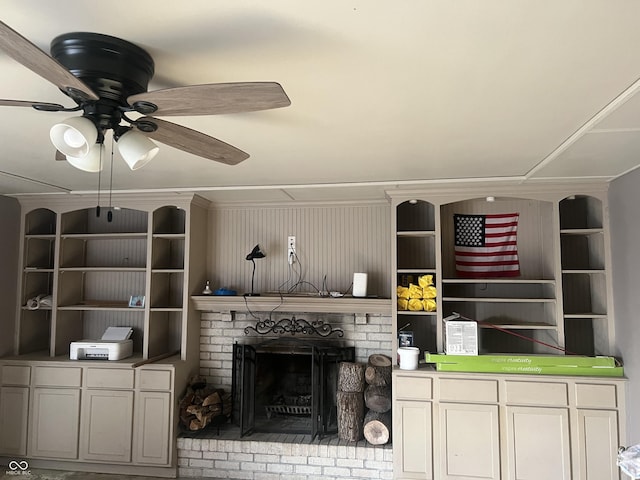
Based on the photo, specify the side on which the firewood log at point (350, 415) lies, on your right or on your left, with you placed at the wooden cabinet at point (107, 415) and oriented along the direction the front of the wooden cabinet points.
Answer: on your left

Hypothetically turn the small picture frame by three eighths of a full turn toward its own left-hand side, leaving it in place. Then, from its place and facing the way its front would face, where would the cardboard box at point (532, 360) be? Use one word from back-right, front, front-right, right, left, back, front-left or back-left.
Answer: right

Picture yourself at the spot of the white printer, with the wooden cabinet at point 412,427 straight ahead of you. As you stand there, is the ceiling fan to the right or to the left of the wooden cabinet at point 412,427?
right

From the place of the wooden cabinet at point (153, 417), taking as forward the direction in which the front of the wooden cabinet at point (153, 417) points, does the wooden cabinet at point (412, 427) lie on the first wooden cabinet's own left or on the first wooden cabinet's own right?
on the first wooden cabinet's own left

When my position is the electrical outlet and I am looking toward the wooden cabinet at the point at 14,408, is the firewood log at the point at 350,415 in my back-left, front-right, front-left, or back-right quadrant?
back-left

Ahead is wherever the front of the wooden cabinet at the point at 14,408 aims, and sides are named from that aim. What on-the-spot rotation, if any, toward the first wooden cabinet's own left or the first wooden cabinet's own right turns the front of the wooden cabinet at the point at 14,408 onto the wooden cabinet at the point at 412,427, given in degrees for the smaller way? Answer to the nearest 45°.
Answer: approximately 45° to the first wooden cabinet's own left

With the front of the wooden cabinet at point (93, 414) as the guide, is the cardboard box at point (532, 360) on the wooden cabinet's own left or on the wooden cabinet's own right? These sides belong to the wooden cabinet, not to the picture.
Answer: on the wooden cabinet's own left

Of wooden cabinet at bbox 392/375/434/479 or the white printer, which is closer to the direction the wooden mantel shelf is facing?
the wooden cabinet
